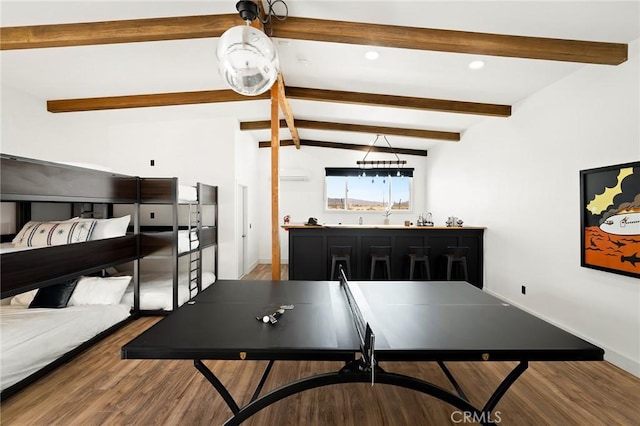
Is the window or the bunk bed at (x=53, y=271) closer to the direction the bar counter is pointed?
the bunk bed

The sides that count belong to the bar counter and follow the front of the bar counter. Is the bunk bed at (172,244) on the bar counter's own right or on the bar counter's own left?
on the bar counter's own right

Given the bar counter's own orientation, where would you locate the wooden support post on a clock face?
The wooden support post is roughly at 2 o'clock from the bar counter.

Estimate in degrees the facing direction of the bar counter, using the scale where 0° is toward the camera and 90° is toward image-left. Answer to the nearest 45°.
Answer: approximately 0°

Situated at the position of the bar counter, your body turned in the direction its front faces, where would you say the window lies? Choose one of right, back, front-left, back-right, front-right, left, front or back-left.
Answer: back

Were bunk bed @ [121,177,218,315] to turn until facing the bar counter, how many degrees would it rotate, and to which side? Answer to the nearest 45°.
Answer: approximately 45° to its left

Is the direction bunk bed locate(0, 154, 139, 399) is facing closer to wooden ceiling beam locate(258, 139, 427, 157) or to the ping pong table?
the ping pong table
